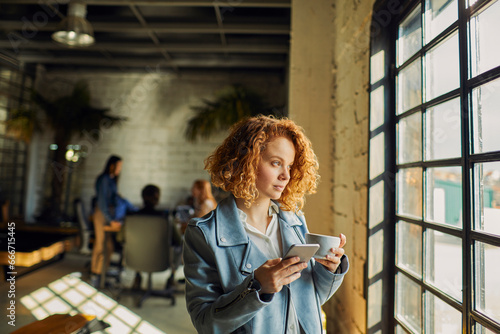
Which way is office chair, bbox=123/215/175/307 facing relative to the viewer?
away from the camera

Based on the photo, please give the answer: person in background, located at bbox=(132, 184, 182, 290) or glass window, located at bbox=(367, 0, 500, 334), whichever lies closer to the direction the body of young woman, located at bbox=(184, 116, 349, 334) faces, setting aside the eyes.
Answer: the glass window

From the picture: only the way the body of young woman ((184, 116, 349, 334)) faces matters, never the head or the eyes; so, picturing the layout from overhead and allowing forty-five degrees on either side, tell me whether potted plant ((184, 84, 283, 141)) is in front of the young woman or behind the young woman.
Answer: behind

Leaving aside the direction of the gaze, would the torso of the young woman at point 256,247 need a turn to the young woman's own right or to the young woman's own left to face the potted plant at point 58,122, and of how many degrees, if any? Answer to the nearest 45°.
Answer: approximately 180°

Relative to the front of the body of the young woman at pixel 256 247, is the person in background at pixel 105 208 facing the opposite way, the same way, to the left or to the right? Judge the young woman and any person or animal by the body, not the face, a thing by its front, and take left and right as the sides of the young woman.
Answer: to the left

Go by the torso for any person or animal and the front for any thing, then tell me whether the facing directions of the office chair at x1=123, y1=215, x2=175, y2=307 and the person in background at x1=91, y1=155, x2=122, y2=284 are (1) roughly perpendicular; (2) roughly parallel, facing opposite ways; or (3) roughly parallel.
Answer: roughly perpendicular

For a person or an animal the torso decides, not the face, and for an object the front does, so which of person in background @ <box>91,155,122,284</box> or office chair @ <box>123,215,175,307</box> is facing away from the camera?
the office chair

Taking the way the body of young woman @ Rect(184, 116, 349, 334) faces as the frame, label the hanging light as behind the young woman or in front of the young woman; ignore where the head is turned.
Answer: behind

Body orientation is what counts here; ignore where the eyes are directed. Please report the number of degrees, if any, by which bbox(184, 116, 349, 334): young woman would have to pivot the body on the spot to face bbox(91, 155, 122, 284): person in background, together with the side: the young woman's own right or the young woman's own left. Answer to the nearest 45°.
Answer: approximately 180°

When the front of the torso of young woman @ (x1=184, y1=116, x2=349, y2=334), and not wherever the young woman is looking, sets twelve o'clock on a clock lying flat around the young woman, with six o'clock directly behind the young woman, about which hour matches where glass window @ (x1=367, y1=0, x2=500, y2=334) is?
The glass window is roughly at 10 o'clock from the young woman.

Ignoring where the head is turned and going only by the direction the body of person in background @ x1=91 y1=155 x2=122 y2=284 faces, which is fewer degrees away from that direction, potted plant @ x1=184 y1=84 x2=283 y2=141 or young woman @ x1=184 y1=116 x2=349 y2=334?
the potted plant

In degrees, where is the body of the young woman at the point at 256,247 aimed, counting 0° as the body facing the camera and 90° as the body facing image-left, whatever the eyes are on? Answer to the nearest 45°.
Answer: approximately 315°

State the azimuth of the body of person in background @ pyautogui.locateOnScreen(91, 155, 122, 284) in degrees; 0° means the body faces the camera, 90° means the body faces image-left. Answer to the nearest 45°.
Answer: approximately 270°
